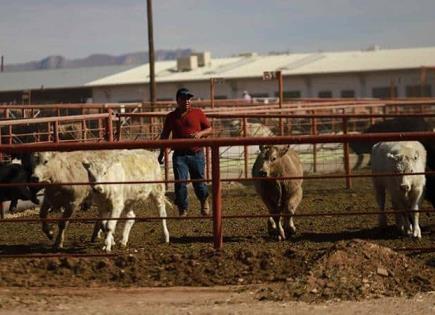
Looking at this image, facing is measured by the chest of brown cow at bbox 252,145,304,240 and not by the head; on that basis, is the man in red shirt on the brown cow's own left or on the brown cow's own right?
on the brown cow's own right

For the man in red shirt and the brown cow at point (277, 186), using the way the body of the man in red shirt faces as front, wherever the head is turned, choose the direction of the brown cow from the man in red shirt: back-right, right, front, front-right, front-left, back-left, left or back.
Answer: front-left

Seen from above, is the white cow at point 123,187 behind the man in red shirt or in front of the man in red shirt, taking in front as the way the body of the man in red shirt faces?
in front

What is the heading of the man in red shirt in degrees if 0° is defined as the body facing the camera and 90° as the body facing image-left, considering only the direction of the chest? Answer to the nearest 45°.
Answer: approximately 0°

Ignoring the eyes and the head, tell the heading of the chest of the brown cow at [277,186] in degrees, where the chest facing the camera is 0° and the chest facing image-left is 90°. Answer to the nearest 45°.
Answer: approximately 0°

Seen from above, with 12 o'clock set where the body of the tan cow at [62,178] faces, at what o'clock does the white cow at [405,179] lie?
the white cow at [405,179] is roughly at 8 o'clock from the tan cow at [62,178].

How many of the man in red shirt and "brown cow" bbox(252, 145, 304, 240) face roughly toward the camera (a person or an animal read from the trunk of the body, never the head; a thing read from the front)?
2

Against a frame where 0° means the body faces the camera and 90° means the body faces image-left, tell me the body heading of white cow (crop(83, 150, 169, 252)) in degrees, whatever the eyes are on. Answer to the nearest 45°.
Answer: approximately 45°

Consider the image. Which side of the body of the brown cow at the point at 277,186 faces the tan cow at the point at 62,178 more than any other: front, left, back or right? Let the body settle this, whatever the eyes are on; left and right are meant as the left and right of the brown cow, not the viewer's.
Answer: right
